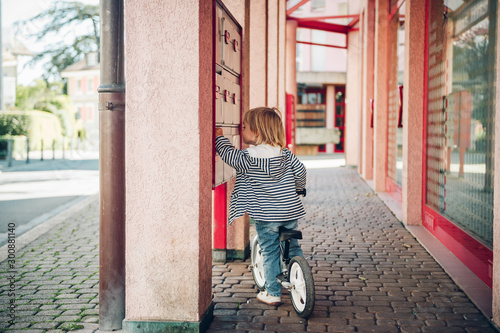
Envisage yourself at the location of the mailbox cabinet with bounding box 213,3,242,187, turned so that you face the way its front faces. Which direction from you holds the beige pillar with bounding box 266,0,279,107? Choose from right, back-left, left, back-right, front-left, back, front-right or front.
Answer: left

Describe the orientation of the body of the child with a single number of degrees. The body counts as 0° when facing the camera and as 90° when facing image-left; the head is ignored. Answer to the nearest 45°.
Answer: approximately 135°

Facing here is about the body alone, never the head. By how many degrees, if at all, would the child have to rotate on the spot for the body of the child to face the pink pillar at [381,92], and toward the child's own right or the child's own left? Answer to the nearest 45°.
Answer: approximately 45° to the child's own right

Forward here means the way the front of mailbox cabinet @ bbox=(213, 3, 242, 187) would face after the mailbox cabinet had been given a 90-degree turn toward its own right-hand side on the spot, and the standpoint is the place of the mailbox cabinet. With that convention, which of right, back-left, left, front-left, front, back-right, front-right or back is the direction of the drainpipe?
front-right

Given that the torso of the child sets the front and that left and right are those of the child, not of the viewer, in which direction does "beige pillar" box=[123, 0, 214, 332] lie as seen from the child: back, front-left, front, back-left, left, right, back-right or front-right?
left

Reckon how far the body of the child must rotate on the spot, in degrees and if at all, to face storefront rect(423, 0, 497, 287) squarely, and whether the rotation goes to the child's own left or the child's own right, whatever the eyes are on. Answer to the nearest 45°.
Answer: approximately 90° to the child's own right

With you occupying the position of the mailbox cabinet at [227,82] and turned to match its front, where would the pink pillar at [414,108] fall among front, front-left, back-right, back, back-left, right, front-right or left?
front-left

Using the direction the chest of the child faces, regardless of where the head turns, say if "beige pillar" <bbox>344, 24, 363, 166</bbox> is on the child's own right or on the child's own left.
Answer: on the child's own right

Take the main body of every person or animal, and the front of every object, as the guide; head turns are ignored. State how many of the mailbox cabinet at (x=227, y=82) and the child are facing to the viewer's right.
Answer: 1

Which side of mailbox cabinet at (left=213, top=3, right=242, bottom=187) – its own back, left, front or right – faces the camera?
right

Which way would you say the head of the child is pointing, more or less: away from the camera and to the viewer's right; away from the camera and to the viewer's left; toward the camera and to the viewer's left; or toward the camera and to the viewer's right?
away from the camera and to the viewer's left
